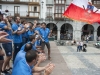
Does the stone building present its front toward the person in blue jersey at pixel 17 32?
yes

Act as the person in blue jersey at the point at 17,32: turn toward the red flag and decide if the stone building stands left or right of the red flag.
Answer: left

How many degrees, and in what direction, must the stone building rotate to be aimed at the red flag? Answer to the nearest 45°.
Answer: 0° — it already faces it

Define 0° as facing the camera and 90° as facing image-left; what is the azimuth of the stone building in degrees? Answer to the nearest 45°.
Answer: approximately 0°
